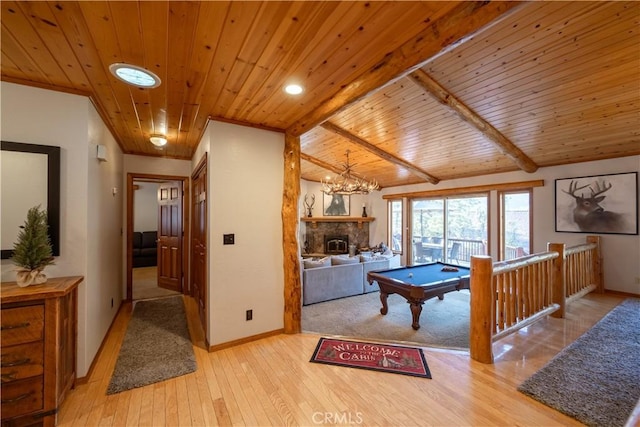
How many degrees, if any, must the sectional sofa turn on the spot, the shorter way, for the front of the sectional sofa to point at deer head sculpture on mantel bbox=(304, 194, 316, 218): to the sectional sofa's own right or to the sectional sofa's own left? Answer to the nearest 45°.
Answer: approximately 45° to the sectional sofa's own right

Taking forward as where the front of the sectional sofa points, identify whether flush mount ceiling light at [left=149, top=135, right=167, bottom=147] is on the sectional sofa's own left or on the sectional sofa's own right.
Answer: on the sectional sofa's own left

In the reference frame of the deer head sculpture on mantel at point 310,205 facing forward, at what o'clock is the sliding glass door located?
The sliding glass door is roughly at 10 o'clock from the deer head sculpture on mantel.

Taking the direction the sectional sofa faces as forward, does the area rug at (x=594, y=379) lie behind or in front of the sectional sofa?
behind

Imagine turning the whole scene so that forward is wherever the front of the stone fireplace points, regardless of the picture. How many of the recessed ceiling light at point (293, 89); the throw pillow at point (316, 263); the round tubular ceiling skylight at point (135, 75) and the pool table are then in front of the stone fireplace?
4

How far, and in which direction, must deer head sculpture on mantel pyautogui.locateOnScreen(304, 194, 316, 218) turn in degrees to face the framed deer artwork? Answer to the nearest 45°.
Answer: approximately 45° to its left

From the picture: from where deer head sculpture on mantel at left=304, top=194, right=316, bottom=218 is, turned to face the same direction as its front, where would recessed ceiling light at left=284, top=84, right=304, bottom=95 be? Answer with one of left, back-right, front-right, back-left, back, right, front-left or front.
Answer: front

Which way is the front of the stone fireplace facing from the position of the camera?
facing the viewer

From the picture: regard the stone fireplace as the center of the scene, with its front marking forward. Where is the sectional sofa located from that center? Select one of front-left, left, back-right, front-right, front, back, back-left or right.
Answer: front

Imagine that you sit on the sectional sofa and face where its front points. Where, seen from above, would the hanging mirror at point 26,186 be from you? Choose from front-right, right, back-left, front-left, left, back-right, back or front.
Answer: left

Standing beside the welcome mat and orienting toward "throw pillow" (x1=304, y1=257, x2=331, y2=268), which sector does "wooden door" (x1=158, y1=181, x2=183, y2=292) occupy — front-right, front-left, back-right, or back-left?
front-left

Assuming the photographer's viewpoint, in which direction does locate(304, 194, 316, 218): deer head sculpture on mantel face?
facing the viewer

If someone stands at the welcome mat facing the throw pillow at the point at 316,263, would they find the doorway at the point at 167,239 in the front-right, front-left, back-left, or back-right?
front-left
